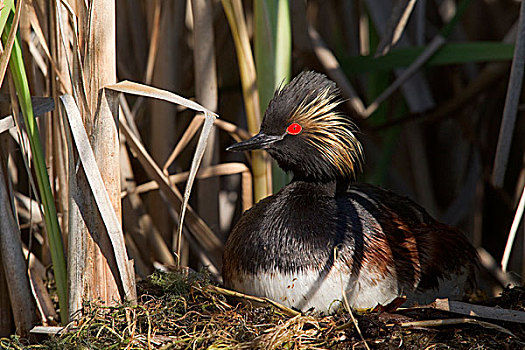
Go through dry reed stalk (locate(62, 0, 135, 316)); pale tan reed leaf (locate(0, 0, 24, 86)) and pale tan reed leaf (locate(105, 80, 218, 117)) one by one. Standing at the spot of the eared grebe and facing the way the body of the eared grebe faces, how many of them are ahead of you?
3

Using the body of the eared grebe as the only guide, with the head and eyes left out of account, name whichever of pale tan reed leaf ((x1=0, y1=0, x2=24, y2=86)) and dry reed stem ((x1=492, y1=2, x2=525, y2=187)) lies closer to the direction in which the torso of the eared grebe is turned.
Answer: the pale tan reed leaf

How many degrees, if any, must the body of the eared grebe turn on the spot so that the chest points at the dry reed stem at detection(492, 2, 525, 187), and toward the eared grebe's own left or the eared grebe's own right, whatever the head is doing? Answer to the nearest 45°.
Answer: approximately 135° to the eared grebe's own left

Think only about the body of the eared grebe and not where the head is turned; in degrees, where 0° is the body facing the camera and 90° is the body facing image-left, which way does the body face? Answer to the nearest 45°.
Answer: approximately 45°

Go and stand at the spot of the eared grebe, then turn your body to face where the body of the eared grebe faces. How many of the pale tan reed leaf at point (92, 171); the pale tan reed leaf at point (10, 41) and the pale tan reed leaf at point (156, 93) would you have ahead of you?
3

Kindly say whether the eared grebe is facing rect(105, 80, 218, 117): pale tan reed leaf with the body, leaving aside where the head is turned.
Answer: yes

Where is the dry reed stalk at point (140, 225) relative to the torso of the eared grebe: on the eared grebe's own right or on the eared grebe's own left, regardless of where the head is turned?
on the eared grebe's own right

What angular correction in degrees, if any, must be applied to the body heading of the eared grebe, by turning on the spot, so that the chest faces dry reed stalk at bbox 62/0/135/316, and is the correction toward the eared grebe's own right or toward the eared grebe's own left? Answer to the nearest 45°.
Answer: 0° — it already faces it
